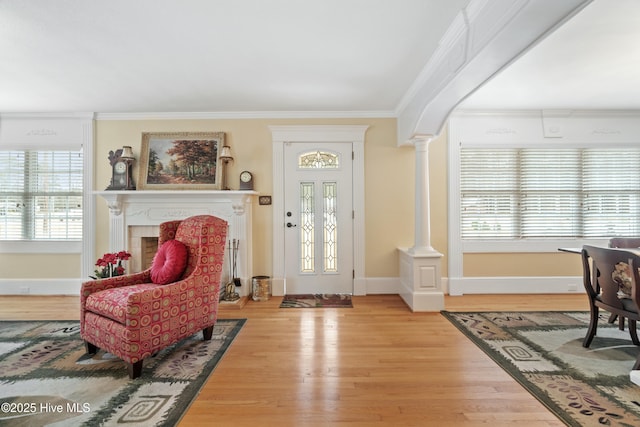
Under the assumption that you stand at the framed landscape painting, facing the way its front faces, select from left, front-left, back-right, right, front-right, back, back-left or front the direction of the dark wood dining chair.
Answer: front-left

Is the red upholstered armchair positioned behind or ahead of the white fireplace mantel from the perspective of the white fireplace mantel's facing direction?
ahead

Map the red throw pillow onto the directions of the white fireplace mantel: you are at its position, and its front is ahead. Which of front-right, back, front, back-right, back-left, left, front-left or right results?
front

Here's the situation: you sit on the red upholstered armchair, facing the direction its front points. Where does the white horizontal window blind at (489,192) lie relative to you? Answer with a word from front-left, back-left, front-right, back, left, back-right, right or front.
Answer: back-left

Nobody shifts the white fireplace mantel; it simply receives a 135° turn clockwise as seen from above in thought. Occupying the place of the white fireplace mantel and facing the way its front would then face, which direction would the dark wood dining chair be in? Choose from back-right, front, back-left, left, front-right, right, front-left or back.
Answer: back

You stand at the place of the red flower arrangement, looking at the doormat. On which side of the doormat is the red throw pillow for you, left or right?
right

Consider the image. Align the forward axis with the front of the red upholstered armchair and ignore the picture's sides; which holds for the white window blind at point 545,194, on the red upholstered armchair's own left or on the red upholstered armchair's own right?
on the red upholstered armchair's own left

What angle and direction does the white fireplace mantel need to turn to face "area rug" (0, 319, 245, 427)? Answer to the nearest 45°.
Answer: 0° — it already faces it

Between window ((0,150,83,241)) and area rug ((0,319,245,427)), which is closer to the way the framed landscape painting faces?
the area rug

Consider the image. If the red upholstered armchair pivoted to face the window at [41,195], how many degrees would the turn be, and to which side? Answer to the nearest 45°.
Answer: approximately 90° to its right

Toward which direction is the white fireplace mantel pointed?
toward the camera

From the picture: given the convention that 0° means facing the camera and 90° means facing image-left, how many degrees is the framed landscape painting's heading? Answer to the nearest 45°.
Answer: approximately 0°
